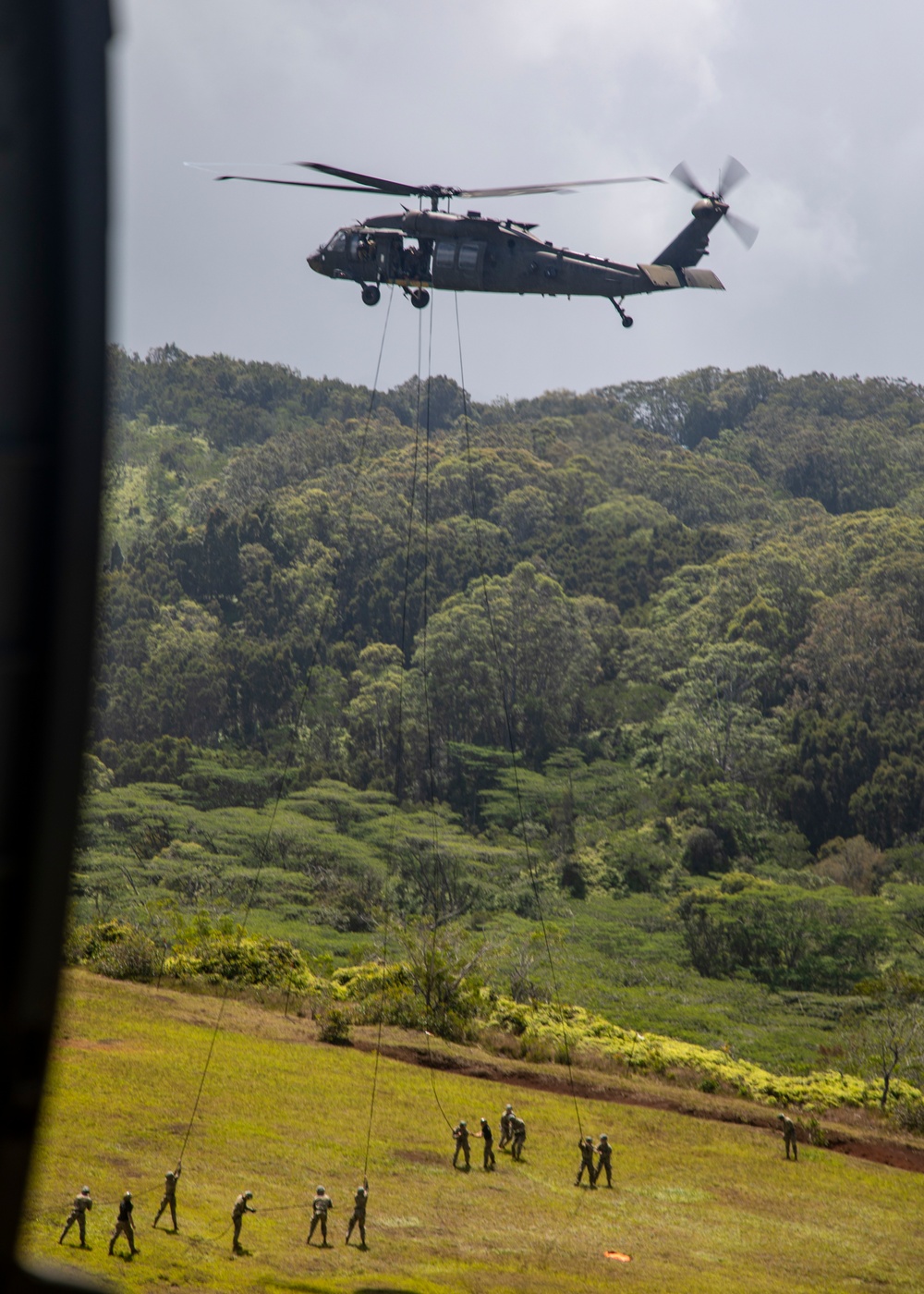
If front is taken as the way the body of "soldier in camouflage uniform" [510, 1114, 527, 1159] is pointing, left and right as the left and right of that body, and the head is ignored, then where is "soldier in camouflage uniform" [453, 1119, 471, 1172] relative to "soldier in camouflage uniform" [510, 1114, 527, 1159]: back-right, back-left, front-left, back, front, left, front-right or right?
front-left

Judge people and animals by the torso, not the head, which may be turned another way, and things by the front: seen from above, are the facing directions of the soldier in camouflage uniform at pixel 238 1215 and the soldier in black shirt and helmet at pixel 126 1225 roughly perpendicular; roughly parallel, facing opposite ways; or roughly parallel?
roughly parallel

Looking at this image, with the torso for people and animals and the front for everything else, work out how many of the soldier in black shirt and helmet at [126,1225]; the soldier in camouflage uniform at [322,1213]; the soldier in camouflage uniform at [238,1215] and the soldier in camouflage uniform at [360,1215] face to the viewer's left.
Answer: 0
